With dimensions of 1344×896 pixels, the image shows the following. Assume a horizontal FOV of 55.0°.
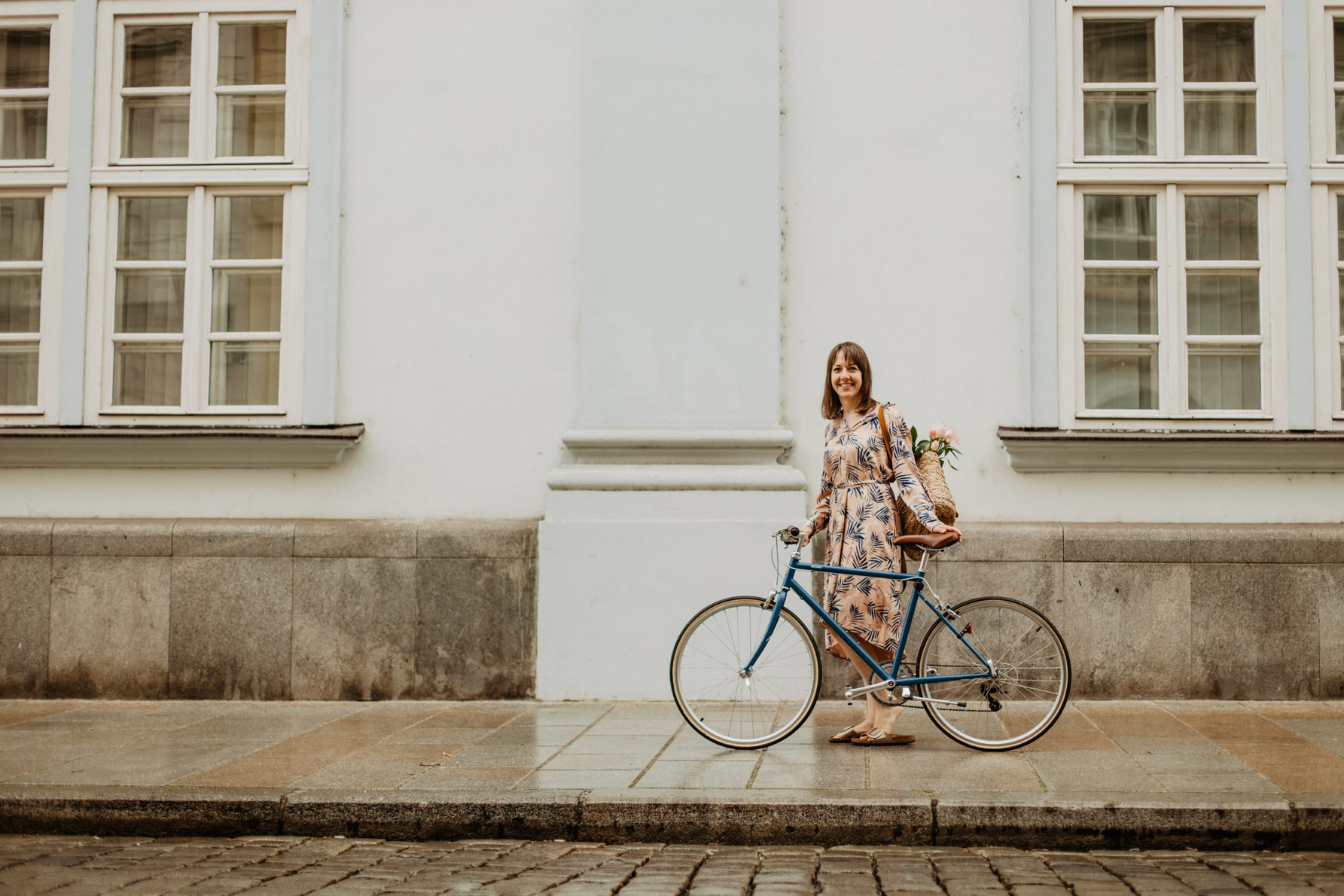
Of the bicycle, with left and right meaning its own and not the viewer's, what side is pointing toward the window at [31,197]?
front

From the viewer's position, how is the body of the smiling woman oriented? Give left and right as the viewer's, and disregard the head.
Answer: facing the viewer and to the left of the viewer

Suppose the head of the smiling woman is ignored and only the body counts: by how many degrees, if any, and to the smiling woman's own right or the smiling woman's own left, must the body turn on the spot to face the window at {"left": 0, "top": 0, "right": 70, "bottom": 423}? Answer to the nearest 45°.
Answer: approximately 45° to the smiling woman's own right

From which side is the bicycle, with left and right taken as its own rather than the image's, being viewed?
left

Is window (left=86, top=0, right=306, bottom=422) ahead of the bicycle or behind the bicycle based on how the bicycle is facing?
ahead

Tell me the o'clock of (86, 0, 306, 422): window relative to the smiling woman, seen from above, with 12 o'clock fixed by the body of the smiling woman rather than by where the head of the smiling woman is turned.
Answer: The window is roughly at 2 o'clock from the smiling woman.
